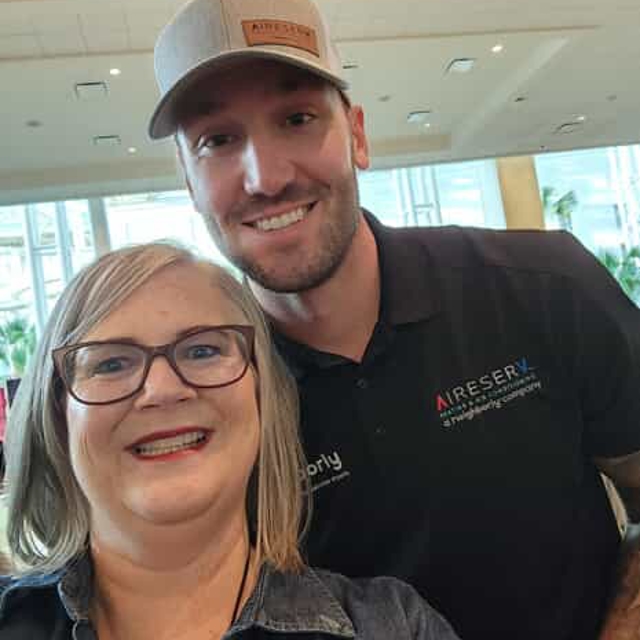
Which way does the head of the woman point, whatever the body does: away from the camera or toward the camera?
toward the camera

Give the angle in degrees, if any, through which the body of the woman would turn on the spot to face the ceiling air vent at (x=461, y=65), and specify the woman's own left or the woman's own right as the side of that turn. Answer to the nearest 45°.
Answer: approximately 135° to the woman's own left

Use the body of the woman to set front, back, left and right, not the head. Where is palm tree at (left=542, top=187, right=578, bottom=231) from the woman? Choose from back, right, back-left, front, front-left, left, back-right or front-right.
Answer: back-left

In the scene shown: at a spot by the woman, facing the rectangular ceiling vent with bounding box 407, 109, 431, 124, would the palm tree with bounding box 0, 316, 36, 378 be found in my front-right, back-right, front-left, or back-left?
front-left

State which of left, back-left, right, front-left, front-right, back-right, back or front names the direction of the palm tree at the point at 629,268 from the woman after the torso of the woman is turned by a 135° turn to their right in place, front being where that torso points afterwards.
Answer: right

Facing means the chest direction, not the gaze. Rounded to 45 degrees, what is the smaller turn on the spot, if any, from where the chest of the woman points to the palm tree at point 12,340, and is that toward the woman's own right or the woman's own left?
approximately 180°

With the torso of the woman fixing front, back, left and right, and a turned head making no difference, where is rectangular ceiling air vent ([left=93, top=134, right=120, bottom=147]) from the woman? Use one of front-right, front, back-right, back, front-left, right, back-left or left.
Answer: back

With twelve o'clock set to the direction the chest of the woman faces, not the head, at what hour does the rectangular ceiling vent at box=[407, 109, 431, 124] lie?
The rectangular ceiling vent is roughly at 7 o'clock from the woman.

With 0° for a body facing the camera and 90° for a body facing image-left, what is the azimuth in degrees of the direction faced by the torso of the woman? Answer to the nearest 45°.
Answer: approximately 0°
